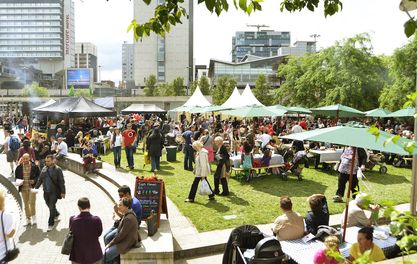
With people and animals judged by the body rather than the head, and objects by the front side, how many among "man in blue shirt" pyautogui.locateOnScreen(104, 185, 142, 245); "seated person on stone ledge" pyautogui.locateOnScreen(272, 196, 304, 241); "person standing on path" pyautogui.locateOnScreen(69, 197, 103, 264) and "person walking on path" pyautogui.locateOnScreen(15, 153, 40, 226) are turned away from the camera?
2

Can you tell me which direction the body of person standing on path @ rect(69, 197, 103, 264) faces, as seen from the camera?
away from the camera

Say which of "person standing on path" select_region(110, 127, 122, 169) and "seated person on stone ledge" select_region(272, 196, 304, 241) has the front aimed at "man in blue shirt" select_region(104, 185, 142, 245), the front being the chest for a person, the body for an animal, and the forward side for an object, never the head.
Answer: the person standing on path

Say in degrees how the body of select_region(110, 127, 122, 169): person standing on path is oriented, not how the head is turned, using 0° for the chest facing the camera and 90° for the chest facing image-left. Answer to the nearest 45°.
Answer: approximately 0°

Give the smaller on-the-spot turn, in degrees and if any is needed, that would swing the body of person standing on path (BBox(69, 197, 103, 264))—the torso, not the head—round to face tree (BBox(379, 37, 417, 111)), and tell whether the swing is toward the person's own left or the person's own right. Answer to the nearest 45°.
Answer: approximately 45° to the person's own right

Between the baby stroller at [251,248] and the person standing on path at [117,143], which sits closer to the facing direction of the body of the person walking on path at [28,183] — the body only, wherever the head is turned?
the baby stroller

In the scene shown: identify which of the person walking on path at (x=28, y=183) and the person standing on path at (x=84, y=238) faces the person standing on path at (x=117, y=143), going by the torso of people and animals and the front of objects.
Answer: the person standing on path at (x=84, y=238)

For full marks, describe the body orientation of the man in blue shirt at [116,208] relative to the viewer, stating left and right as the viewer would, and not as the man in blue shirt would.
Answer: facing to the left of the viewer

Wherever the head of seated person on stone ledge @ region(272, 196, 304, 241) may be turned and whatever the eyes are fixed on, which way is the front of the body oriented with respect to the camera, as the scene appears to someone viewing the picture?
away from the camera

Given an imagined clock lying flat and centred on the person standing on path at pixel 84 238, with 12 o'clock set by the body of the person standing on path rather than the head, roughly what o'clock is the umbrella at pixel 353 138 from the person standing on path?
The umbrella is roughly at 3 o'clock from the person standing on path.
